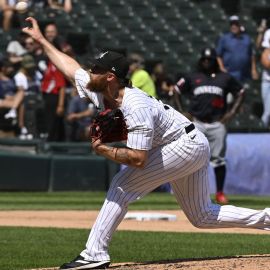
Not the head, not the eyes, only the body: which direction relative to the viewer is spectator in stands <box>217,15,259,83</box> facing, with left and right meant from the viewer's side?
facing the viewer

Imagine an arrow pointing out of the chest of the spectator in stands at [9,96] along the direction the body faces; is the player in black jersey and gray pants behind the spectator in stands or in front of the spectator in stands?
in front

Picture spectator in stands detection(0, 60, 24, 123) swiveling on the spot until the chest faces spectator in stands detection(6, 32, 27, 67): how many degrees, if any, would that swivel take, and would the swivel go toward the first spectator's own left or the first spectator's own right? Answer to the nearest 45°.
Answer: approximately 135° to the first spectator's own left

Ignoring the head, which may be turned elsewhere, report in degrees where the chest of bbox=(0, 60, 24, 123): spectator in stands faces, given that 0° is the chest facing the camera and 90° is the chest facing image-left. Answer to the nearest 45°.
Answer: approximately 315°

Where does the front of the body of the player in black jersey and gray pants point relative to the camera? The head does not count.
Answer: toward the camera

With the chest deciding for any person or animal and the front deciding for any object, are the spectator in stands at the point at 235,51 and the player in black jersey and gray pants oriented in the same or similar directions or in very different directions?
same or similar directions

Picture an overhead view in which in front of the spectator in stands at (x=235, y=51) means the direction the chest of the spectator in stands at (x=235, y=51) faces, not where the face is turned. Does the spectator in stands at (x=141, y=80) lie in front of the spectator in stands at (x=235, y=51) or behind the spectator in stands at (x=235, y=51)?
in front

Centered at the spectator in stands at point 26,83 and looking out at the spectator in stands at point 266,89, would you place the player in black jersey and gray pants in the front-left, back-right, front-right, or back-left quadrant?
front-right

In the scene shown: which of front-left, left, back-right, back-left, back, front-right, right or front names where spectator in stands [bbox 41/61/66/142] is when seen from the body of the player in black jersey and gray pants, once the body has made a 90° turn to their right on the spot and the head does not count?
front-right

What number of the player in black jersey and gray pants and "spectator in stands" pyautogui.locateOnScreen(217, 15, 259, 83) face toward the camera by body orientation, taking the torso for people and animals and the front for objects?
2

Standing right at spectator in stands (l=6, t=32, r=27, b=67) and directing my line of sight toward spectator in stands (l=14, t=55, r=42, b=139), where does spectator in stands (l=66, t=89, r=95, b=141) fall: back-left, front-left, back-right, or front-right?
front-left

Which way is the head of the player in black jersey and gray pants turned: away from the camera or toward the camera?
toward the camera

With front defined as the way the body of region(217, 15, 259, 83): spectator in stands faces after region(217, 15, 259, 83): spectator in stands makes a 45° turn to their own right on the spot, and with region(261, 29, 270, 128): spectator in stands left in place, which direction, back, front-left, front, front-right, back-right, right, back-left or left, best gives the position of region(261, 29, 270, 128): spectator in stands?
left
